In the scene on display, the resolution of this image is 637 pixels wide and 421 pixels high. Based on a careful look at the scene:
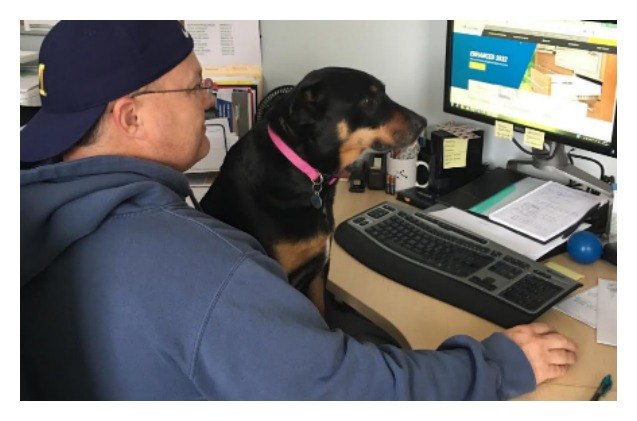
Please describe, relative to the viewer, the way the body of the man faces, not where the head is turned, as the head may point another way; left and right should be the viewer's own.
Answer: facing away from the viewer and to the right of the viewer

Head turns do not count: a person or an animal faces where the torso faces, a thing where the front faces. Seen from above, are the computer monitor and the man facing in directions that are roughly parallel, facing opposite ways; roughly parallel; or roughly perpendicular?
roughly parallel, facing opposite ways

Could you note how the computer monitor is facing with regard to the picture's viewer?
facing the viewer and to the left of the viewer

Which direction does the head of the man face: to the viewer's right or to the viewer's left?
to the viewer's right

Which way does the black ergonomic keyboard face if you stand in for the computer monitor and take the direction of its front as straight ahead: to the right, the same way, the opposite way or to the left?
the same way

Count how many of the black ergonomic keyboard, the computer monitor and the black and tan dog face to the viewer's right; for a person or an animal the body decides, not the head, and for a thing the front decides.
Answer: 1

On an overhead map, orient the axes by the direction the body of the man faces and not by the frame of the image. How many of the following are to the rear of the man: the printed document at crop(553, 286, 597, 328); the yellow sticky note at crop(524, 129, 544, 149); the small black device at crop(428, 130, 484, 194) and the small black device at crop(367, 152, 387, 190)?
0

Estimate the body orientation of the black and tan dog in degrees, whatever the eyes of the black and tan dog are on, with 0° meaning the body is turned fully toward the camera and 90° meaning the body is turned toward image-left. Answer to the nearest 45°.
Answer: approximately 270°

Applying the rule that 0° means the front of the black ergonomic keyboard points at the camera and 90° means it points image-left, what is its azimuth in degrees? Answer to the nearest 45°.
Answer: approximately 45°

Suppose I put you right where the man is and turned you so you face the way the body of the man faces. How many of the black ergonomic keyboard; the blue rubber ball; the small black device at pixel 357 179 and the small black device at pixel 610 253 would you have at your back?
0

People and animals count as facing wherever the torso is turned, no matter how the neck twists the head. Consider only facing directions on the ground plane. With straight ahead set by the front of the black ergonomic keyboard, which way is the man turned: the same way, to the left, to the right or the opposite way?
the opposite way

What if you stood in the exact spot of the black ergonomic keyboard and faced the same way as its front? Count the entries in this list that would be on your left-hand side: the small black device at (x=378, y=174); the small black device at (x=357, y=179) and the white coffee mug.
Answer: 0
